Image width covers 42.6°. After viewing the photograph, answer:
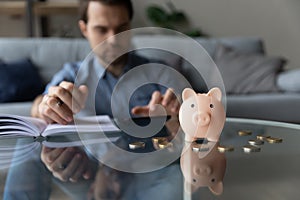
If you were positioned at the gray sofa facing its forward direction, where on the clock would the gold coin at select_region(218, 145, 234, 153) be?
The gold coin is roughly at 12 o'clock from the gray sofa.

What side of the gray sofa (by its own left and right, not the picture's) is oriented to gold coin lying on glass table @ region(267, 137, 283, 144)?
front

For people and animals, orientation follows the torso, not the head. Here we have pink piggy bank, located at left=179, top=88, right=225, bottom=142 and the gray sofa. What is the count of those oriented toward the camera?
2

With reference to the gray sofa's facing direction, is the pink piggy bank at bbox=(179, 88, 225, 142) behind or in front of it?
in front

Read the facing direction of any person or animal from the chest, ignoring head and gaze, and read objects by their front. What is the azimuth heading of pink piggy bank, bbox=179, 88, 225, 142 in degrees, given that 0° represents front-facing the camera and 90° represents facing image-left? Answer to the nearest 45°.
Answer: approximately 0°

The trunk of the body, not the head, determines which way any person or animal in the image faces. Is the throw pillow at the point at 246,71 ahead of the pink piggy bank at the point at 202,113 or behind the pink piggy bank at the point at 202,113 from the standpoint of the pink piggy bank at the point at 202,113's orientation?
behind

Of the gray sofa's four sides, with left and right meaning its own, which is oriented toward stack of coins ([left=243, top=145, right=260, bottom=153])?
front

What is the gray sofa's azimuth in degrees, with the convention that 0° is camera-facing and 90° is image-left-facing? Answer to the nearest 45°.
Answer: approximately 0°

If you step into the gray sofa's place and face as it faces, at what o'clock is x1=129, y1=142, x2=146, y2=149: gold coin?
The gold coin is roughly at 12 o'clock from the gray sofa.
